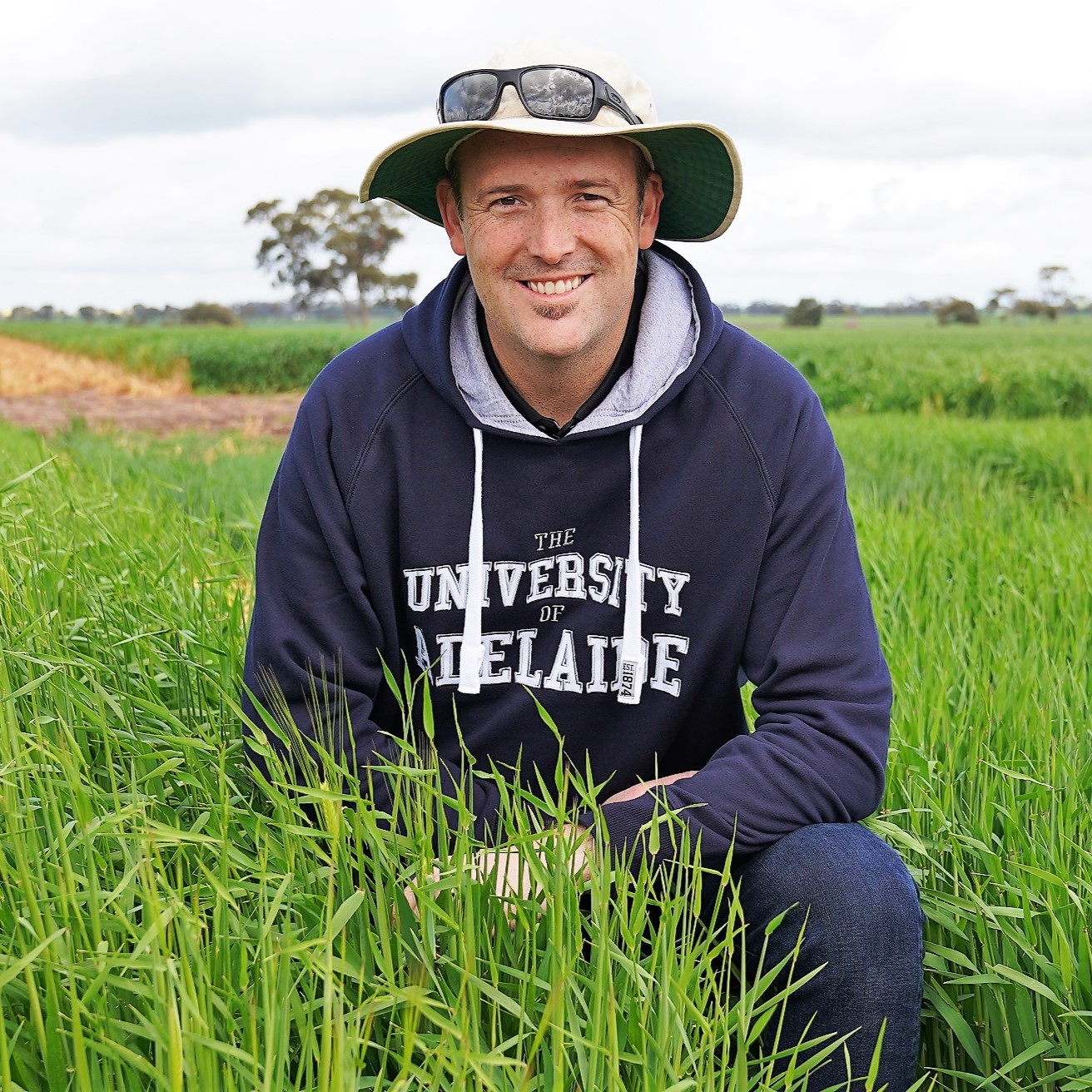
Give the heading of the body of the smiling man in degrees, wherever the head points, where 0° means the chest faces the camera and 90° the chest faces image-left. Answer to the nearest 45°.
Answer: approximately 0°
